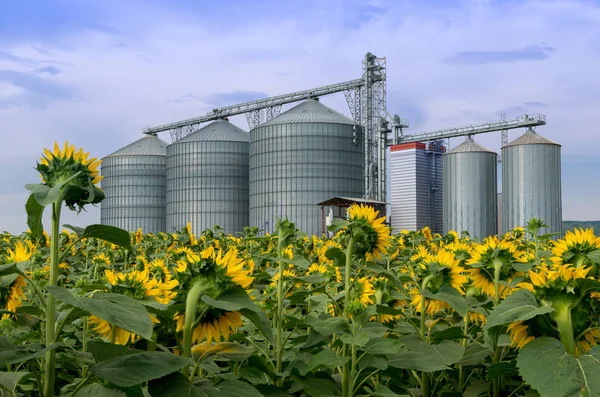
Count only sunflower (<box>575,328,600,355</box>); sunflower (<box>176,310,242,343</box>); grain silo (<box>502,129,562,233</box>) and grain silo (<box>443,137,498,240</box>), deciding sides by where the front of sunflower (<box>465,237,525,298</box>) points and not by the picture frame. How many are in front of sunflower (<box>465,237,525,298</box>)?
2
